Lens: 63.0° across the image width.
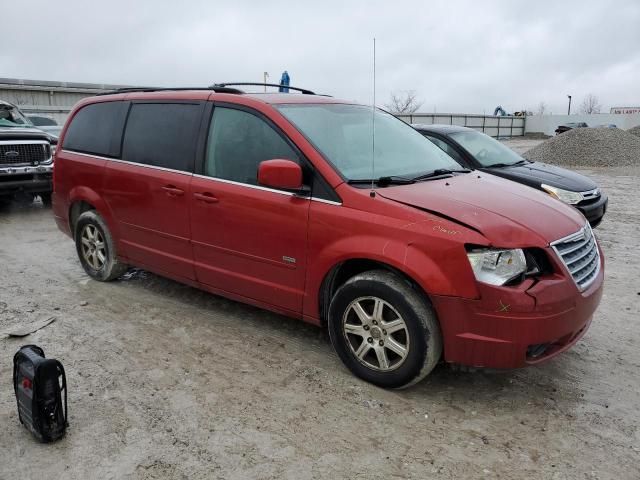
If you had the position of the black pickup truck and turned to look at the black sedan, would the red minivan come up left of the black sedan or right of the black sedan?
right

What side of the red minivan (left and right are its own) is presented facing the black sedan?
left

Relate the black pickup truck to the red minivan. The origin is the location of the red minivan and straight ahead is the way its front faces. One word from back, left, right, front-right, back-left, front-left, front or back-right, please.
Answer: back

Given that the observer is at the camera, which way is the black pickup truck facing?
facing the viewer and to the right of the viewer

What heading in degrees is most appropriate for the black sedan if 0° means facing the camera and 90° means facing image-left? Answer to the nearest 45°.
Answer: approximately 315°

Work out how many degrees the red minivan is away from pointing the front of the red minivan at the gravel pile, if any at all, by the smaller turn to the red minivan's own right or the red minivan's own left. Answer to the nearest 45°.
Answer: approximately 90° to the red minivan's own left

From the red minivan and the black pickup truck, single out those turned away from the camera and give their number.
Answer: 0

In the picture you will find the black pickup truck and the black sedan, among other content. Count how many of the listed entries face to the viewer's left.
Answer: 0
